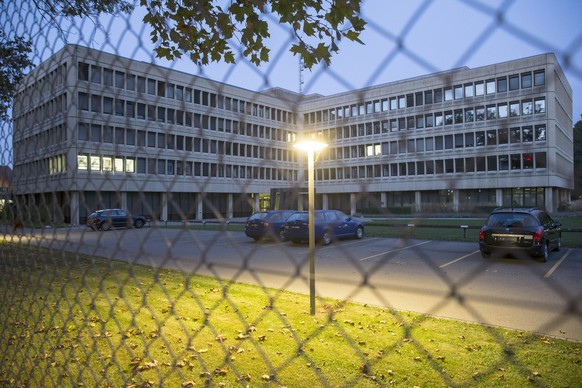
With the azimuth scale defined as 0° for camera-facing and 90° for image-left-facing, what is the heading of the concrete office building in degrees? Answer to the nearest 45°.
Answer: approximately 0°

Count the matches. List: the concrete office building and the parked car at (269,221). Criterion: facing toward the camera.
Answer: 1
